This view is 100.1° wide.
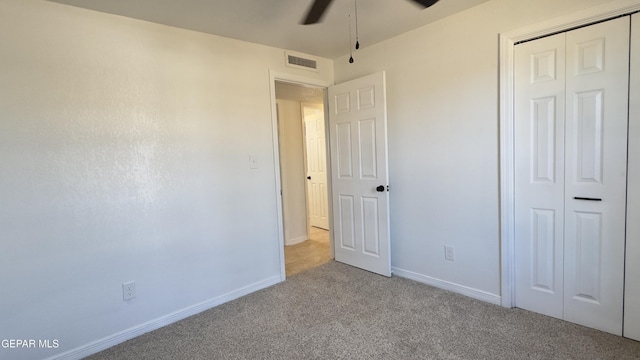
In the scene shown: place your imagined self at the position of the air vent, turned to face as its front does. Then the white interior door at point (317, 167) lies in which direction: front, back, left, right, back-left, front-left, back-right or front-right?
back-left

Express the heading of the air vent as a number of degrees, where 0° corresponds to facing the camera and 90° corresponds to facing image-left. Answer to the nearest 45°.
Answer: approximately 315°

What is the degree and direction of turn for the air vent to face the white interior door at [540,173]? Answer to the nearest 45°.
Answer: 0° — it already faces it
